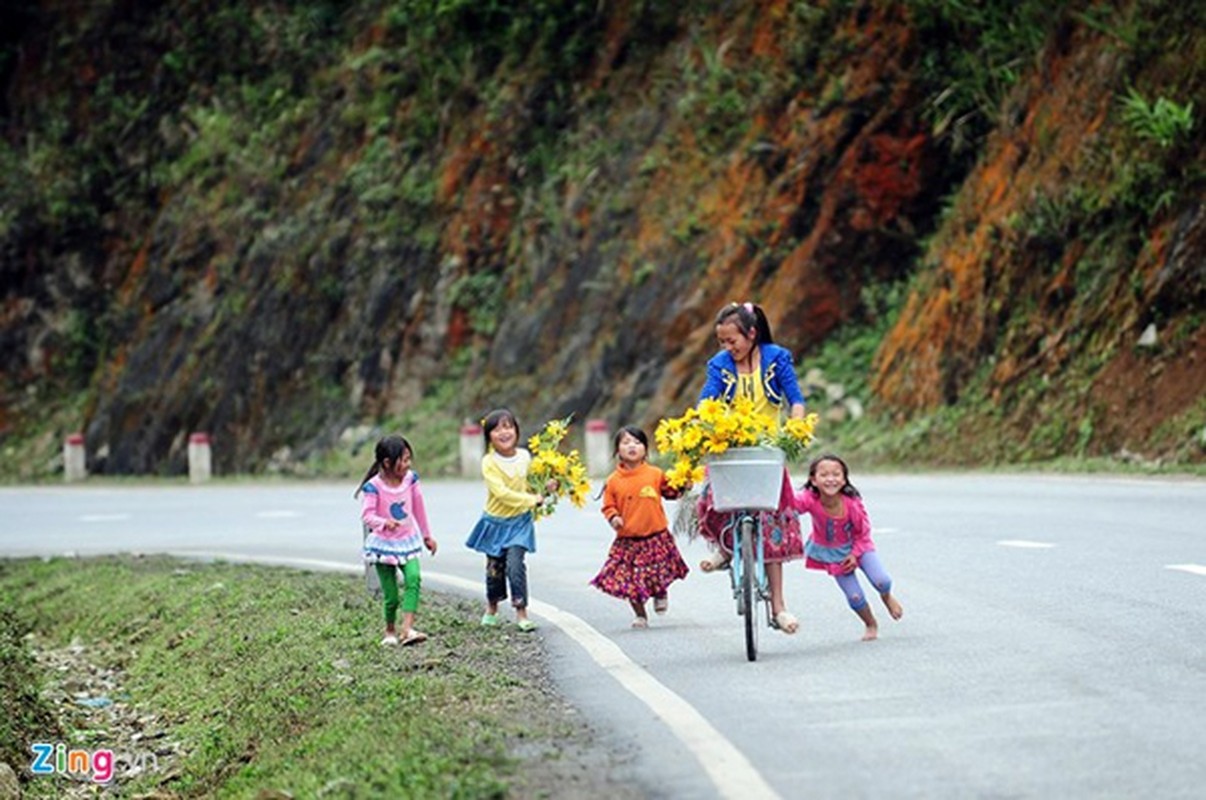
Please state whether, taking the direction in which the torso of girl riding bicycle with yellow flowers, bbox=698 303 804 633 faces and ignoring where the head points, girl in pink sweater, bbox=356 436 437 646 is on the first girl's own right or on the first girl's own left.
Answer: on the first girl's own right

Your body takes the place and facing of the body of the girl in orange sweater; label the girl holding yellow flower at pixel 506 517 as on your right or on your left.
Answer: on your right

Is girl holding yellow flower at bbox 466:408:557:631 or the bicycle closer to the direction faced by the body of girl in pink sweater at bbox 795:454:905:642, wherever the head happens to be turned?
the bicycle

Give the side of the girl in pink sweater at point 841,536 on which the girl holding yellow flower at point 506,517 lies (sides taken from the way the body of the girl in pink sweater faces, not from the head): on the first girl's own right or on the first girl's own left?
on the first girl's own right

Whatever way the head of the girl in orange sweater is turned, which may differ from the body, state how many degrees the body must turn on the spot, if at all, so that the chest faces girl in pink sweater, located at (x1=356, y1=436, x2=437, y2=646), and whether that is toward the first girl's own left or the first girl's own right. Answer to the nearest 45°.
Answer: approximately 90° to the first girl's own right

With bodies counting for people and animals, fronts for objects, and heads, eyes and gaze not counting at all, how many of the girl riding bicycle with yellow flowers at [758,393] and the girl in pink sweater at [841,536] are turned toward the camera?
2
